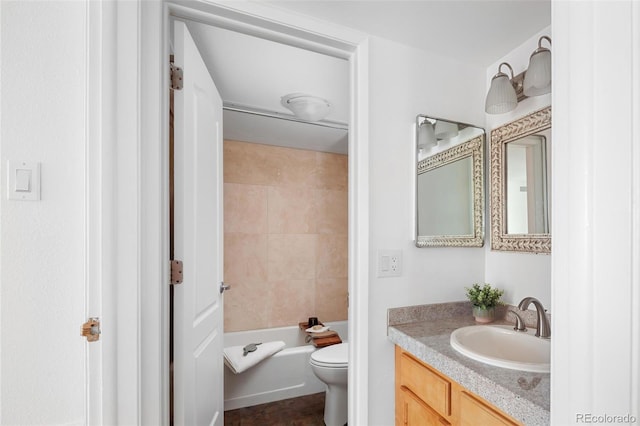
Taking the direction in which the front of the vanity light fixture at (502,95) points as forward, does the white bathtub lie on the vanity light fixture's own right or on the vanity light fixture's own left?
on the vanity light fixture's own right

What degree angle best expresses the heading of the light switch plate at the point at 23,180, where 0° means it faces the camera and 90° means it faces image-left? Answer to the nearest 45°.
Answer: approximately 0°

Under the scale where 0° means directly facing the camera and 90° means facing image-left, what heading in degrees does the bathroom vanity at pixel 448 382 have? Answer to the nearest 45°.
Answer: approximately 45°

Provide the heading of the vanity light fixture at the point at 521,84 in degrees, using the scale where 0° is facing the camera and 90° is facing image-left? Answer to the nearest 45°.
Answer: approximately 45°

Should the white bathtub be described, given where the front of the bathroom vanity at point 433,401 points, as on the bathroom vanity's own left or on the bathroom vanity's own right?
on the bathroom vanity's own right
